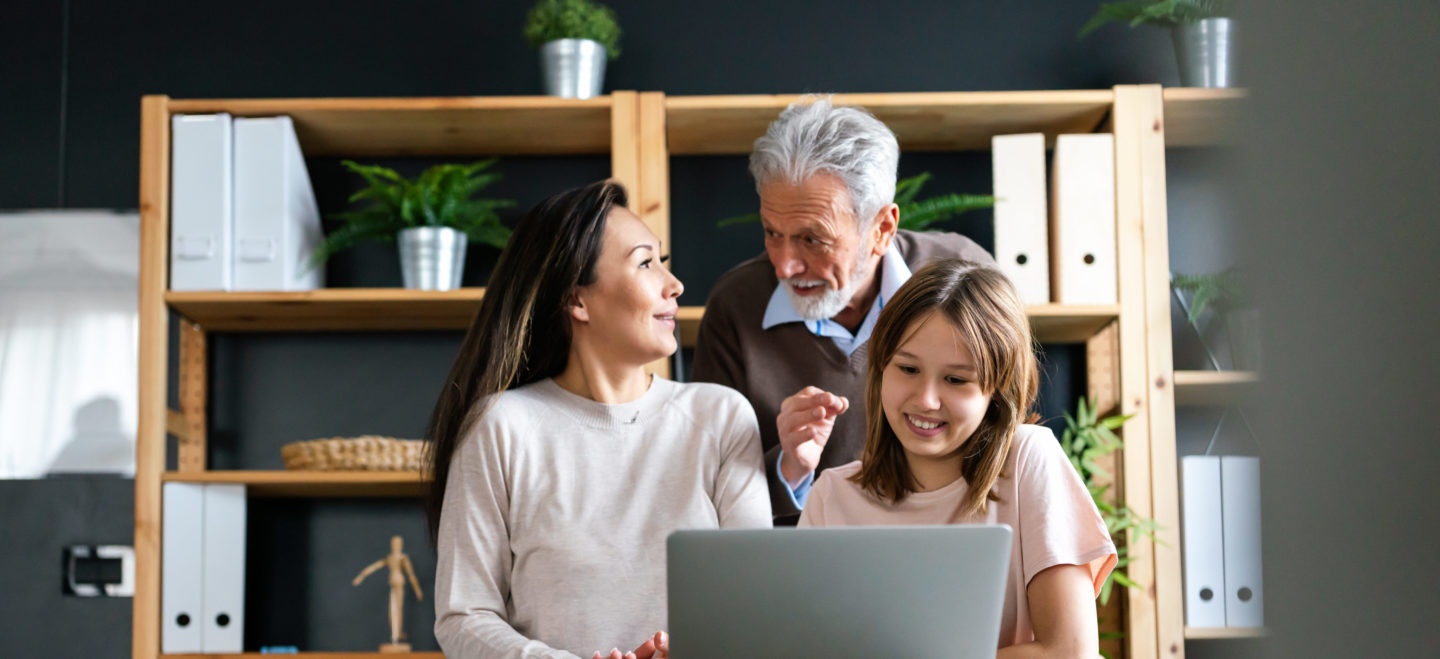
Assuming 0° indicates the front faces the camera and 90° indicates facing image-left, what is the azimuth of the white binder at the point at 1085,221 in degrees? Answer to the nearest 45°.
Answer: approximately 0°

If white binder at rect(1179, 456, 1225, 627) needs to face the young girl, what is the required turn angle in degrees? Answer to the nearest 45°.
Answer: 0° — it already faces them

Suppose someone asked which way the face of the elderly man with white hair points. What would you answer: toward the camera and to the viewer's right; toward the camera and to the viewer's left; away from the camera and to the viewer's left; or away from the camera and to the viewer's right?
toward the camera and to the viewer's left

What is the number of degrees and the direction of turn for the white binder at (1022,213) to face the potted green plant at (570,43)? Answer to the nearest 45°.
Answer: approximately 90° to its right

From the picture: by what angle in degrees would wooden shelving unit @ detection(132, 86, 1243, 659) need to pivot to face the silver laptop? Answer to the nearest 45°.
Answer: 0° — it already faces it

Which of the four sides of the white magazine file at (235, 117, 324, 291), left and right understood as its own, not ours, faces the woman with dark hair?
front
